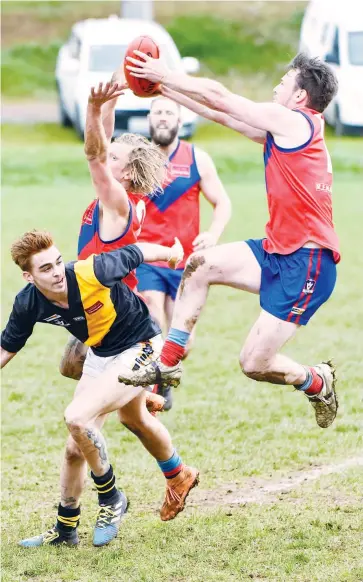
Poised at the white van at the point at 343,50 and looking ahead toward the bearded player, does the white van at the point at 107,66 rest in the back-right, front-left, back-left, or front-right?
front-right

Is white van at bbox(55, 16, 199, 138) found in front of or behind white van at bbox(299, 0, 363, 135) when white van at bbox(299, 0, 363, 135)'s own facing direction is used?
in front

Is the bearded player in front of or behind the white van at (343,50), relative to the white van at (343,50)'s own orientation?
in front

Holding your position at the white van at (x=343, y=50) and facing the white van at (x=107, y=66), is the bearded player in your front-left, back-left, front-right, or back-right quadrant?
front-left

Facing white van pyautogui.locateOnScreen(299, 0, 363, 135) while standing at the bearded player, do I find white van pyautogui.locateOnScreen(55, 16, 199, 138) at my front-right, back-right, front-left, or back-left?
front-left

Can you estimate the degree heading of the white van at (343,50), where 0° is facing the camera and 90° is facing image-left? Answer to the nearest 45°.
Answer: approximately 45°
